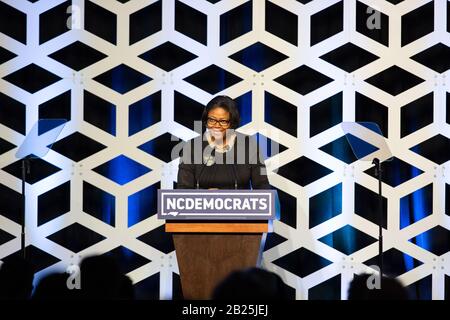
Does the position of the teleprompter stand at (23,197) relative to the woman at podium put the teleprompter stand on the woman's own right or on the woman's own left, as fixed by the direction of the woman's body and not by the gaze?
on the woman's own right

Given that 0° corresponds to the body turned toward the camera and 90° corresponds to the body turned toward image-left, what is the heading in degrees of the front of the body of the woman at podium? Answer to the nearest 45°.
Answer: approximately 0°

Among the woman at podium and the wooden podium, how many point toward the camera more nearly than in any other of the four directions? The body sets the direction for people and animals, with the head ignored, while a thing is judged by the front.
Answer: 2
